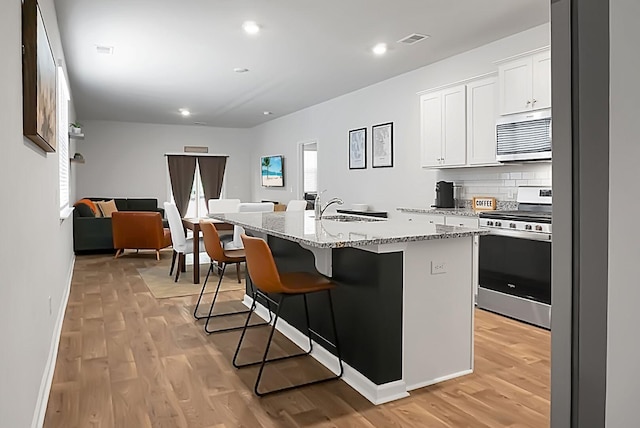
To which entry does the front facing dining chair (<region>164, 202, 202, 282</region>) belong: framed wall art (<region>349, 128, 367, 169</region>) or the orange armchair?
the framed wall art

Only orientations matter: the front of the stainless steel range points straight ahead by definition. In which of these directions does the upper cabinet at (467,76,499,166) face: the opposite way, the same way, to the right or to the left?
the same way

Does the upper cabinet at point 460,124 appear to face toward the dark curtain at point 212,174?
no

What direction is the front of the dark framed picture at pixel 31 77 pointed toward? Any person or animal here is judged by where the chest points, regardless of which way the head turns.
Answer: to the viewer's right

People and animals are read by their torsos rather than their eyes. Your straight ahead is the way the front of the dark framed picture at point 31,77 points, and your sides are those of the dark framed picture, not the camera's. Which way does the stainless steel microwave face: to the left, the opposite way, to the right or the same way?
the opposite way

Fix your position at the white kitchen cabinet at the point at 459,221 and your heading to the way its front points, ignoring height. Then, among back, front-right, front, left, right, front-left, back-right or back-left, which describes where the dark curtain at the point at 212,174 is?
right

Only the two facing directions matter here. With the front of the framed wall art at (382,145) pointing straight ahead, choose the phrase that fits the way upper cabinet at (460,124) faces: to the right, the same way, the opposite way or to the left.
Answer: the same way

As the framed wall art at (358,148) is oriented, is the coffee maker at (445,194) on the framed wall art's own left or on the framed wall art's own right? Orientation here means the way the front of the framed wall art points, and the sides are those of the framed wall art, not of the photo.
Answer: on the framed wall art's own left

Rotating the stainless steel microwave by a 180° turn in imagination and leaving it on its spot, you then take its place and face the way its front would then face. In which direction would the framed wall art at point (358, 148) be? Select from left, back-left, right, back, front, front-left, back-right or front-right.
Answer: left

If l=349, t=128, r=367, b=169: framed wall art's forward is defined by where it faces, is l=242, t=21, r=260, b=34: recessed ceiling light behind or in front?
in front

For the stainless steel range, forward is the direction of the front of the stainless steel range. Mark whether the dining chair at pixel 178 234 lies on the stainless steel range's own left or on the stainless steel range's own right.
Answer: on the stainless steel range's own right

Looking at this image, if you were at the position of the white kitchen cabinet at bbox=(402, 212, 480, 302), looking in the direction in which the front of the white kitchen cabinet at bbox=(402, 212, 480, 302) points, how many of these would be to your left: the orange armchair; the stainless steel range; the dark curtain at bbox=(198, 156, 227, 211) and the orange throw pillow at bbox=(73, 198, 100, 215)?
1

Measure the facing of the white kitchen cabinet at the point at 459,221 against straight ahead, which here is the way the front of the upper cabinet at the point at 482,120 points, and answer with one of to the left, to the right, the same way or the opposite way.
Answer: the same way

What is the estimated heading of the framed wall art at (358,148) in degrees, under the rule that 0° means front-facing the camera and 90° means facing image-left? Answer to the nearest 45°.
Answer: approximately 45°

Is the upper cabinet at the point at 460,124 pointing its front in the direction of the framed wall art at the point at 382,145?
no

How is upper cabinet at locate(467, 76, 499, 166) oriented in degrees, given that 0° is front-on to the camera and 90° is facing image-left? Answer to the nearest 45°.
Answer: approximately 45°
